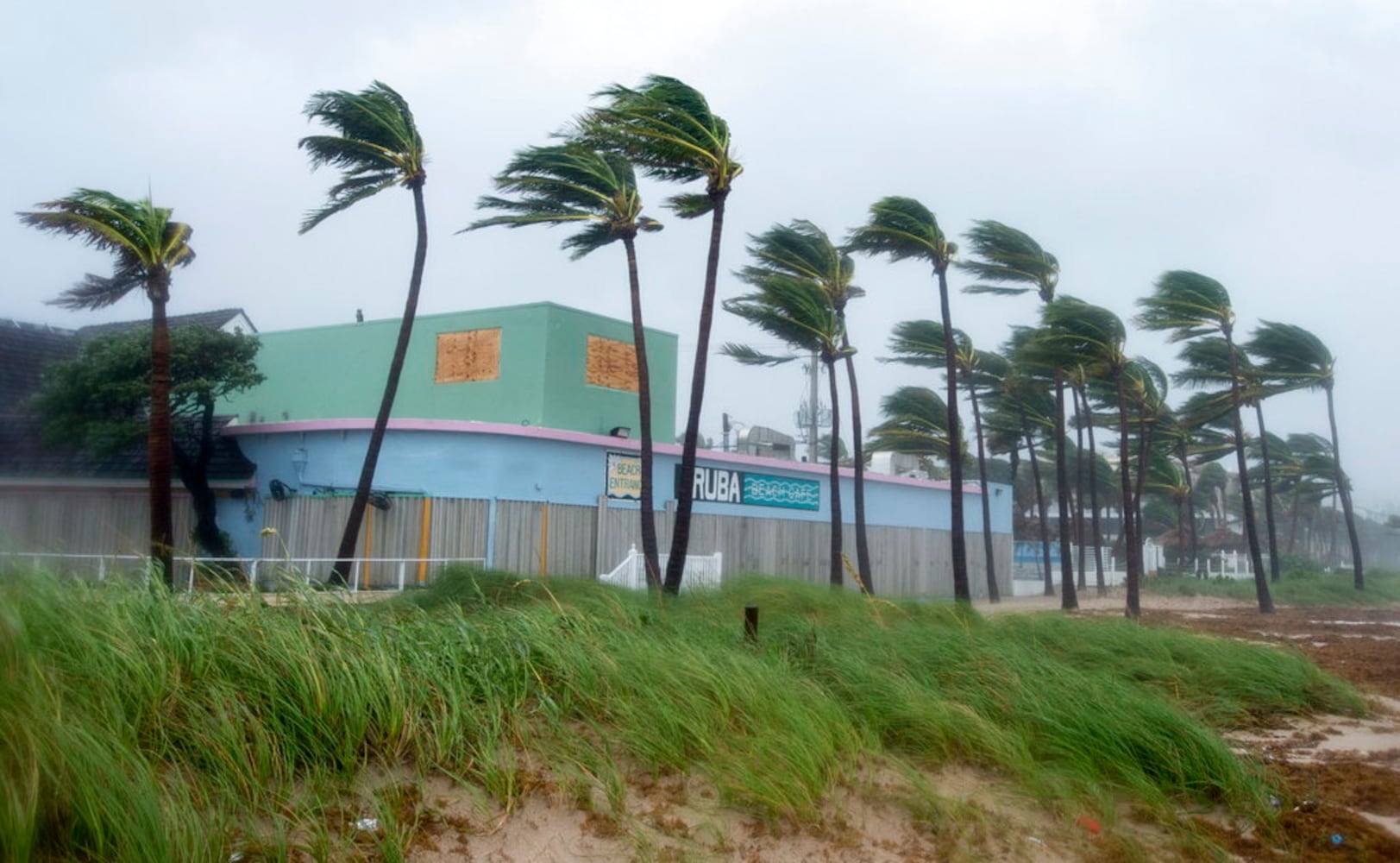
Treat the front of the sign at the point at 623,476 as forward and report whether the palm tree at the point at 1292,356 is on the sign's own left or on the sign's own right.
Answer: on the sign's own left

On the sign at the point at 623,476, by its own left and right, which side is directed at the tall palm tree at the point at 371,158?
right

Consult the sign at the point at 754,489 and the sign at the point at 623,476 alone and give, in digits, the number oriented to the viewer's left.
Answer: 0

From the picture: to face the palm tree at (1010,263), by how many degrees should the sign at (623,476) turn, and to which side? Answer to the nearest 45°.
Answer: approximately 45° to its left

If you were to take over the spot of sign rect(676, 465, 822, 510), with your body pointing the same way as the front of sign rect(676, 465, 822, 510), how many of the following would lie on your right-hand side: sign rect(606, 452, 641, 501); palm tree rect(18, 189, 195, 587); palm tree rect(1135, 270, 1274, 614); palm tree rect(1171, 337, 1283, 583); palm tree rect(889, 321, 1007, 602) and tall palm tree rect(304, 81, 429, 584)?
3

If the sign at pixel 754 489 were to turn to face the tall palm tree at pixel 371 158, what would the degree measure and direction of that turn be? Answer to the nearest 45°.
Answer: approximately 90° to its right

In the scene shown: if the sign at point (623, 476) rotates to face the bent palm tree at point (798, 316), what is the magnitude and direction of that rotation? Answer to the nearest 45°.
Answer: approximately 45° to its left

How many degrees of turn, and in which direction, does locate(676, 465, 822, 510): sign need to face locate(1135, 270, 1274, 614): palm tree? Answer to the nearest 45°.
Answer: approximately 45° to its left

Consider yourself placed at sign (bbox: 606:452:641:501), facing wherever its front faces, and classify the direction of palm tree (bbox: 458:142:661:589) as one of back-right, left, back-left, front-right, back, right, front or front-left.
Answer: front-right

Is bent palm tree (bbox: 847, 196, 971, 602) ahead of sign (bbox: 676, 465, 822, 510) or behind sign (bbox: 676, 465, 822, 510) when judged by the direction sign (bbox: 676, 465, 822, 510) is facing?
ahead

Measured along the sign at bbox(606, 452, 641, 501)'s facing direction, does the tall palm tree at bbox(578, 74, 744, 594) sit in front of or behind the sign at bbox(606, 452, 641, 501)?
in front

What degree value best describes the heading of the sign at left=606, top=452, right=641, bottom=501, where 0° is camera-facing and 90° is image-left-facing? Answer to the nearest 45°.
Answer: approximately 315°

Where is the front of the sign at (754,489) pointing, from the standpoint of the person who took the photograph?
facing the viewer and to the right of the viewer
